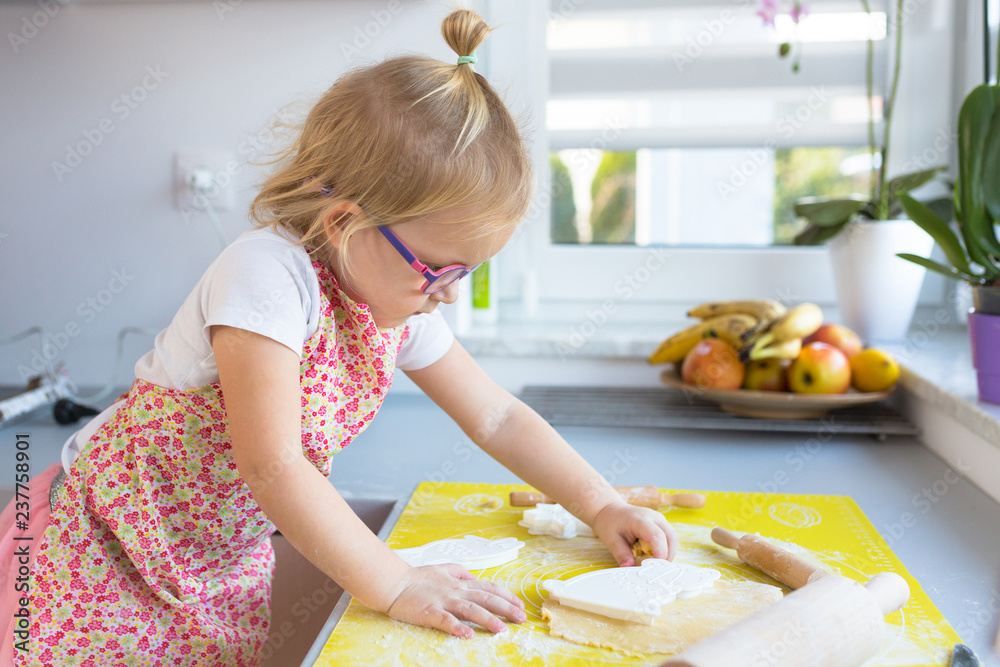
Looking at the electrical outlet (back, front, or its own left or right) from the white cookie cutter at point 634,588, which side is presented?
front

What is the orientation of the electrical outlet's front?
toward the camera

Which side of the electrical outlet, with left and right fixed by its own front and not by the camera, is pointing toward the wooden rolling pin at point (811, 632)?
front

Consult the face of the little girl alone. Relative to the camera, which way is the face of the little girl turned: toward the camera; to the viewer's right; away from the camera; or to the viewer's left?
to the viewer's right

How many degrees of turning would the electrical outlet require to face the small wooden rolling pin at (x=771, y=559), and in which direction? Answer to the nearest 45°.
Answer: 0° — it already faces it

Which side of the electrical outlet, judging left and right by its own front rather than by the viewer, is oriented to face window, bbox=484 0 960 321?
left

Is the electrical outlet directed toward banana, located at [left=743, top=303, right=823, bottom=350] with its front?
no

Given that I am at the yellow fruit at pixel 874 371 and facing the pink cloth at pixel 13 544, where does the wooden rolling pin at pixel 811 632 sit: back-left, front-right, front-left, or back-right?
front-left

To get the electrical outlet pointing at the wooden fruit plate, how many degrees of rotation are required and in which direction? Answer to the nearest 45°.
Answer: approximately 45° to its left

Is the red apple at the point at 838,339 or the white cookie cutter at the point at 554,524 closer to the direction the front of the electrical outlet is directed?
the white cookie cutter

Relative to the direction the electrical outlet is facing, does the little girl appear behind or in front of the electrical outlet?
in front

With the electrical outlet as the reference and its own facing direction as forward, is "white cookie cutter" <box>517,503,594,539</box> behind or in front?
in front

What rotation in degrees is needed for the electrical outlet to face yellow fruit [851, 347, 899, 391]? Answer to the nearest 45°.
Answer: approximately 45° to its left
